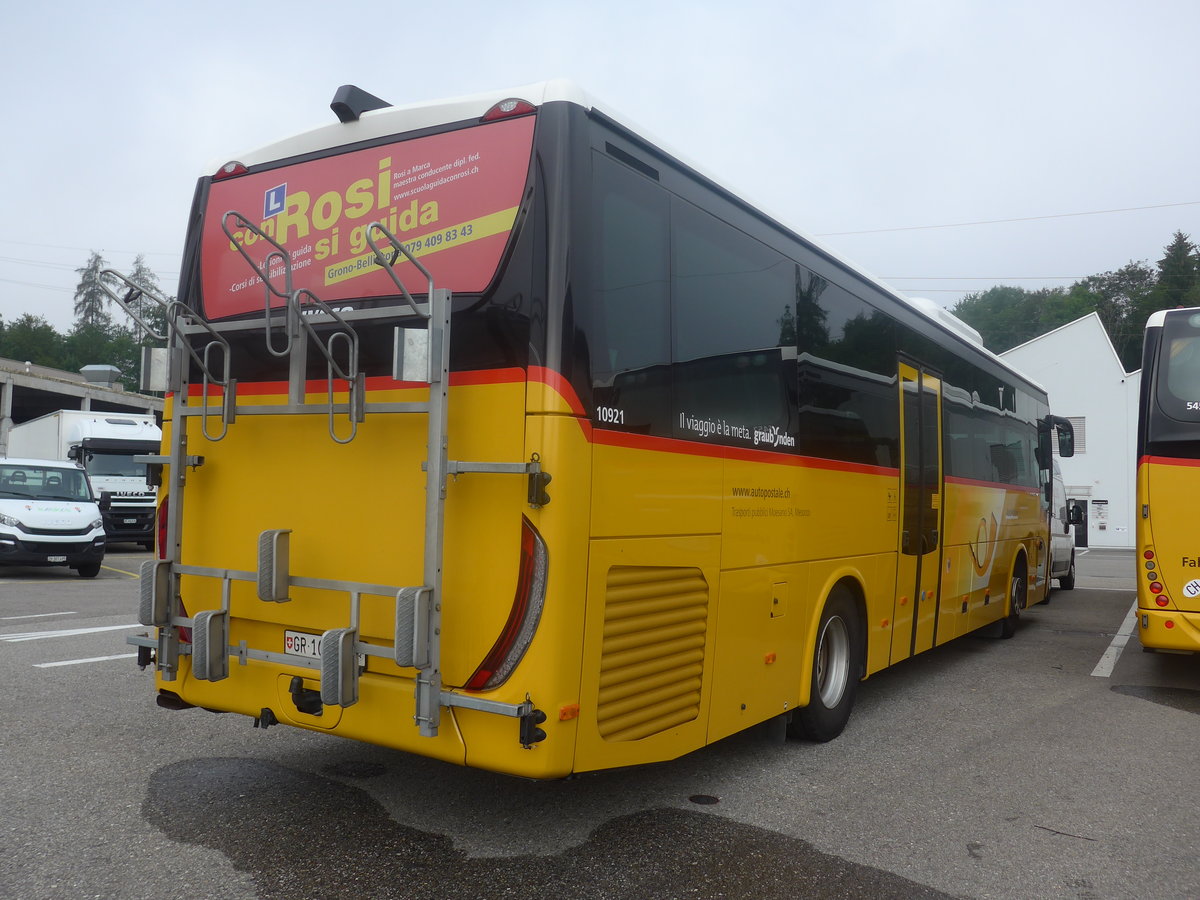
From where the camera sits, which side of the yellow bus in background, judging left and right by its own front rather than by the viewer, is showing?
back

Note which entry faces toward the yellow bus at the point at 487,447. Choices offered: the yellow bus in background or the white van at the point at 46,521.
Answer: the white van

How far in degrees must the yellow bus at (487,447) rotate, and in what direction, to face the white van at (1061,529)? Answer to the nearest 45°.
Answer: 0° — it already faces it

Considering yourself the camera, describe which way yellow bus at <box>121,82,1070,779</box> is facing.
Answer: facing away from the viewer and to the right of the viewer

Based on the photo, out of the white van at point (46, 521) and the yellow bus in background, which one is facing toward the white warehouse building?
the yellow bus in background

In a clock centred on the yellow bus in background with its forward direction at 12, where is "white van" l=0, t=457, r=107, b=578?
The white van is roughly at 9 o'clock from the yellow bus in background.

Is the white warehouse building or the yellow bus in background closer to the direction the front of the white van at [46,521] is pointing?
the yellow bus in background

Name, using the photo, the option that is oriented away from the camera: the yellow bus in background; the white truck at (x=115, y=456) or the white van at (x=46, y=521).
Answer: the yellow bus in background

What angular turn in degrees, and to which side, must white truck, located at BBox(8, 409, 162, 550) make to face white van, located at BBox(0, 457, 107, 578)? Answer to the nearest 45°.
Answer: approximately 45° to its right

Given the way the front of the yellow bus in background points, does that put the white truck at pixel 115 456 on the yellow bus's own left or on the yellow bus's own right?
on the yellow bus's own left
